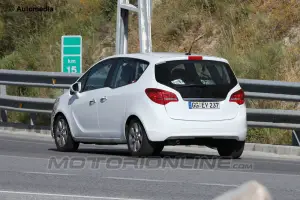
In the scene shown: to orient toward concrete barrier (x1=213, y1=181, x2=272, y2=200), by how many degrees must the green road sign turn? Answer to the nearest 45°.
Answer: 0° — it already faces it

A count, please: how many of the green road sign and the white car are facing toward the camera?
1

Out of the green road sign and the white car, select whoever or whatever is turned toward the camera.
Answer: the green road sign

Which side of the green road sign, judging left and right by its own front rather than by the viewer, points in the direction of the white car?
front

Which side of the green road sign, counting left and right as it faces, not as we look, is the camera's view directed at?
front

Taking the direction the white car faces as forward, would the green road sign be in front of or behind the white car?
in front

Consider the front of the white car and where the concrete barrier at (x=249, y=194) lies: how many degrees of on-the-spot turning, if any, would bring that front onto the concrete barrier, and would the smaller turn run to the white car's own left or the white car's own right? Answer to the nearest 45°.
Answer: approximately 135° to the white car's own left

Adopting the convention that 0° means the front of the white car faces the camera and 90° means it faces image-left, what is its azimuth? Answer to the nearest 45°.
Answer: approximately 135°

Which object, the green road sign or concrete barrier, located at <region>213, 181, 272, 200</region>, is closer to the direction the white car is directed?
the green road sign
